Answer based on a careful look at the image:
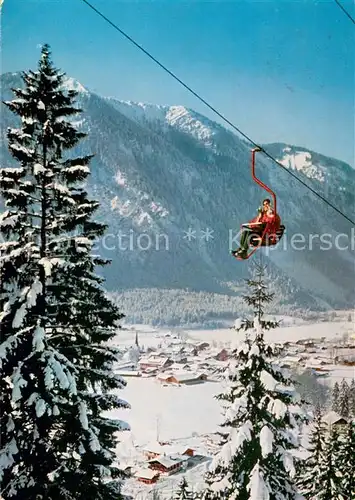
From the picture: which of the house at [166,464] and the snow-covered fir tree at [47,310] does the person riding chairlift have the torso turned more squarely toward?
the snow-covered fir tree

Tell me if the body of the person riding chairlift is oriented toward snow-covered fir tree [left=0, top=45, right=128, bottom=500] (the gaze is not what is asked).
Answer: yes

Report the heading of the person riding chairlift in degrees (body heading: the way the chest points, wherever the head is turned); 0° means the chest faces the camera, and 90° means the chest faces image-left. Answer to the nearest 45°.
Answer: approximately 90°
